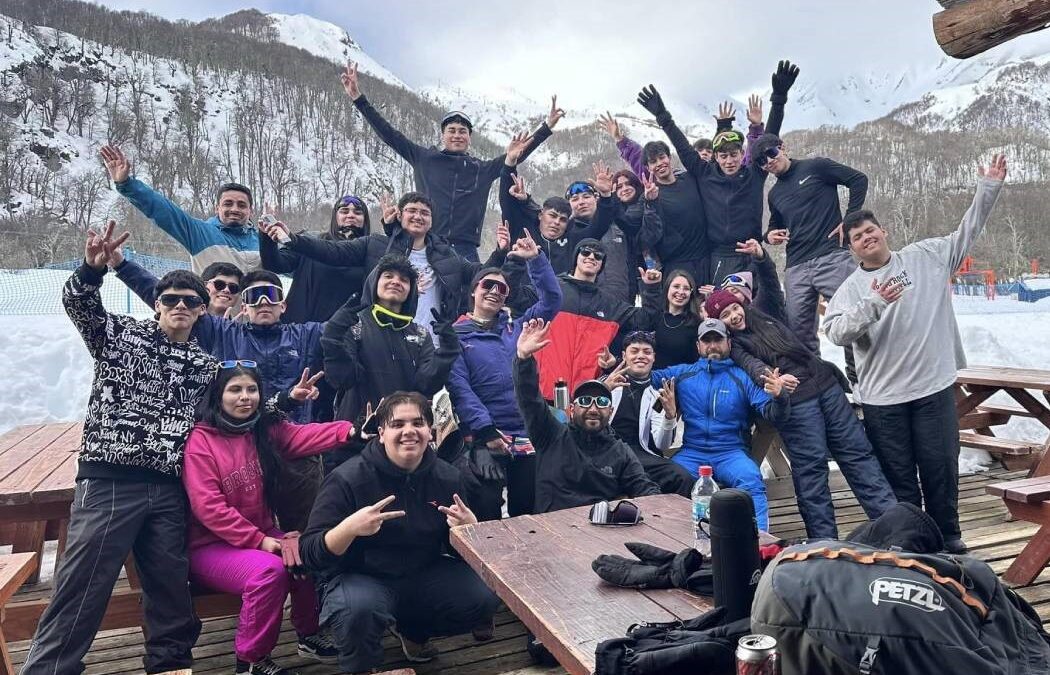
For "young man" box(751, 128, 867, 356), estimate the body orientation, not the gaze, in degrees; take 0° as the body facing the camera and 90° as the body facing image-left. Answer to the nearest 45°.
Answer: approximately 45°

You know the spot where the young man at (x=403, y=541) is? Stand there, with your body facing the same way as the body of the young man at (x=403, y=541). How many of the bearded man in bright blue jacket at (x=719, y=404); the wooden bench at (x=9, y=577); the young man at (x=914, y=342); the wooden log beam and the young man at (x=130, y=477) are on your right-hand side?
2

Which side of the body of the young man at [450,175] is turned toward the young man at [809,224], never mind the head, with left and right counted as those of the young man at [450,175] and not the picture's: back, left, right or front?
left

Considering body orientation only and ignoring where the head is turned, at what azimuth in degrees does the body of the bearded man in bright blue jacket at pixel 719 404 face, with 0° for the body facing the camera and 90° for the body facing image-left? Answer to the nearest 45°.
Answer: approximately 0°

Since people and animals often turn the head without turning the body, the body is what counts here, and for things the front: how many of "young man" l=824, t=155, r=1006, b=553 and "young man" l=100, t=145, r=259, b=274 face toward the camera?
2

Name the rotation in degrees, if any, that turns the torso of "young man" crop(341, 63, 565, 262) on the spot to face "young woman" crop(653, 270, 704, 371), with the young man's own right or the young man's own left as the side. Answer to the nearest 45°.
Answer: approximately 45° to the young man's own left
